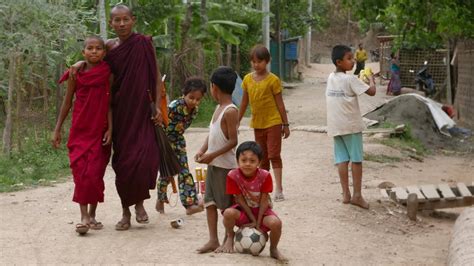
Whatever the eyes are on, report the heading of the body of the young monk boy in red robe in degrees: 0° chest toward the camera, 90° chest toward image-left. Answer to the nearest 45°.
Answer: approximately 0°

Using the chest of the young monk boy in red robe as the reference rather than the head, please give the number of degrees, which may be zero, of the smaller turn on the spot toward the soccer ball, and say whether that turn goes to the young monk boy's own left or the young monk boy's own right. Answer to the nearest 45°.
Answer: approximately 45° to the young monk boy's own left
